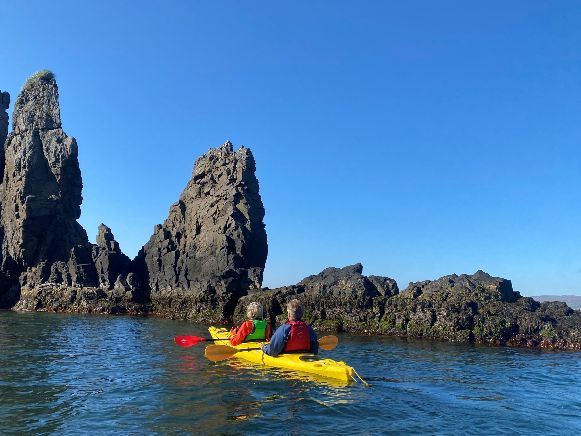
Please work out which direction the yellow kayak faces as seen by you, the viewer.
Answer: facing away from the viewer and to the left of the viewer

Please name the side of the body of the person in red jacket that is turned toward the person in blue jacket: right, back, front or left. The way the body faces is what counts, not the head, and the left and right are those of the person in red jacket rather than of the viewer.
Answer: back

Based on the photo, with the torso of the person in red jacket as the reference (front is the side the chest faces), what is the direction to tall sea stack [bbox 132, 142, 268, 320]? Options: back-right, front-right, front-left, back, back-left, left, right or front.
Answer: front-right

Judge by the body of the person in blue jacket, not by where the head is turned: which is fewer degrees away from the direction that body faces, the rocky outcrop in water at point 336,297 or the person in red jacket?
the person in red jacket

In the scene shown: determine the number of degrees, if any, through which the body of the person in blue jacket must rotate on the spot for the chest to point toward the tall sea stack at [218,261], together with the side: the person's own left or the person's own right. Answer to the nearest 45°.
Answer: approximately 45° to the person's own right

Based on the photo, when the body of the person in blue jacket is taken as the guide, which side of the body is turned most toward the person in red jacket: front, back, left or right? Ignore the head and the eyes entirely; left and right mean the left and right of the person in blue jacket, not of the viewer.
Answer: front

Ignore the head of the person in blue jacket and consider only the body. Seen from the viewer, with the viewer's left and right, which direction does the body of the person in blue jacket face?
facing away from the viewer and to the left of the viewer

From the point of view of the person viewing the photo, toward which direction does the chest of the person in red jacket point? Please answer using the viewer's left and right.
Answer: facing away from the viewer and to the left of the viewer

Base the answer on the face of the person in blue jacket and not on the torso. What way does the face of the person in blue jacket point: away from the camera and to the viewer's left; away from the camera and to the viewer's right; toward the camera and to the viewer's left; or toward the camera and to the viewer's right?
away from the camera and to the viewer's left

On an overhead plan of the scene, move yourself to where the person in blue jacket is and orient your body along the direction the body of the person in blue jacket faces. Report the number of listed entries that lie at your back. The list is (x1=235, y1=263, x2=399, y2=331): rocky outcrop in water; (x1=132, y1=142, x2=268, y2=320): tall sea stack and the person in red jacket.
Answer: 0

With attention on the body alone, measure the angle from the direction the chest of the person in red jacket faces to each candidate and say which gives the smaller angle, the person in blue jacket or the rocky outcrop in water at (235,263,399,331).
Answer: the rocky outcrop in water

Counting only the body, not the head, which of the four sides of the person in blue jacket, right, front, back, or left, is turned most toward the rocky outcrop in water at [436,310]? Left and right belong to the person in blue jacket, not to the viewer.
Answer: right

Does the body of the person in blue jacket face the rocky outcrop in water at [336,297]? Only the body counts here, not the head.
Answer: no

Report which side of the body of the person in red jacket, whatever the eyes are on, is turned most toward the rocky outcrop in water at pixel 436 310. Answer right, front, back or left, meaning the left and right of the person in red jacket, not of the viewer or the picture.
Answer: right

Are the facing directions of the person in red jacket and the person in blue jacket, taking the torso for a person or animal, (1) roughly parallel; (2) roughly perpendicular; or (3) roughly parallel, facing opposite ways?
roughly parallel
